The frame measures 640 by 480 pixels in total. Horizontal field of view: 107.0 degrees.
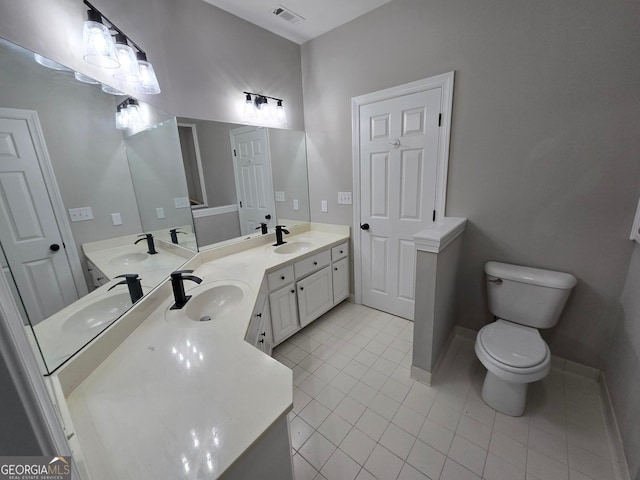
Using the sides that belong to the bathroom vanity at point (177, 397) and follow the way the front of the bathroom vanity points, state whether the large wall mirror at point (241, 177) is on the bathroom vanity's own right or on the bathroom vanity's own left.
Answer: on the bathroom vanity's own left

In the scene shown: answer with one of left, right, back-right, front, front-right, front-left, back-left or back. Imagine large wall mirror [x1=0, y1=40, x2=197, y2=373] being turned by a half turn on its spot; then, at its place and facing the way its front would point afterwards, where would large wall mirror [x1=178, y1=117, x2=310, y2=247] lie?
right

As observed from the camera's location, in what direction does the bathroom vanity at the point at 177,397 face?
facing the viewer and to the right of the viewer

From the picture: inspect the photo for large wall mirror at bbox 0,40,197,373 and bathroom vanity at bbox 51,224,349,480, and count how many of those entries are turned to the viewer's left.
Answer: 0

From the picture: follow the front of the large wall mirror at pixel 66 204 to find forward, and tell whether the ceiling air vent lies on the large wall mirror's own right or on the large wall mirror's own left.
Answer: on the large wall mirror's own left

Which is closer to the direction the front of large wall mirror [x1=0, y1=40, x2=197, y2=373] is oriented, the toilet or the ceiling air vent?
the toilet

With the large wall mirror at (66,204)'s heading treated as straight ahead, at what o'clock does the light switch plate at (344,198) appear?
The light switch plate is roughly at 10 o'clock from the large wall mirror.

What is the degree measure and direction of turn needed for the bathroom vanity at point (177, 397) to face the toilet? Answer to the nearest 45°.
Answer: approximately 45° to its left
